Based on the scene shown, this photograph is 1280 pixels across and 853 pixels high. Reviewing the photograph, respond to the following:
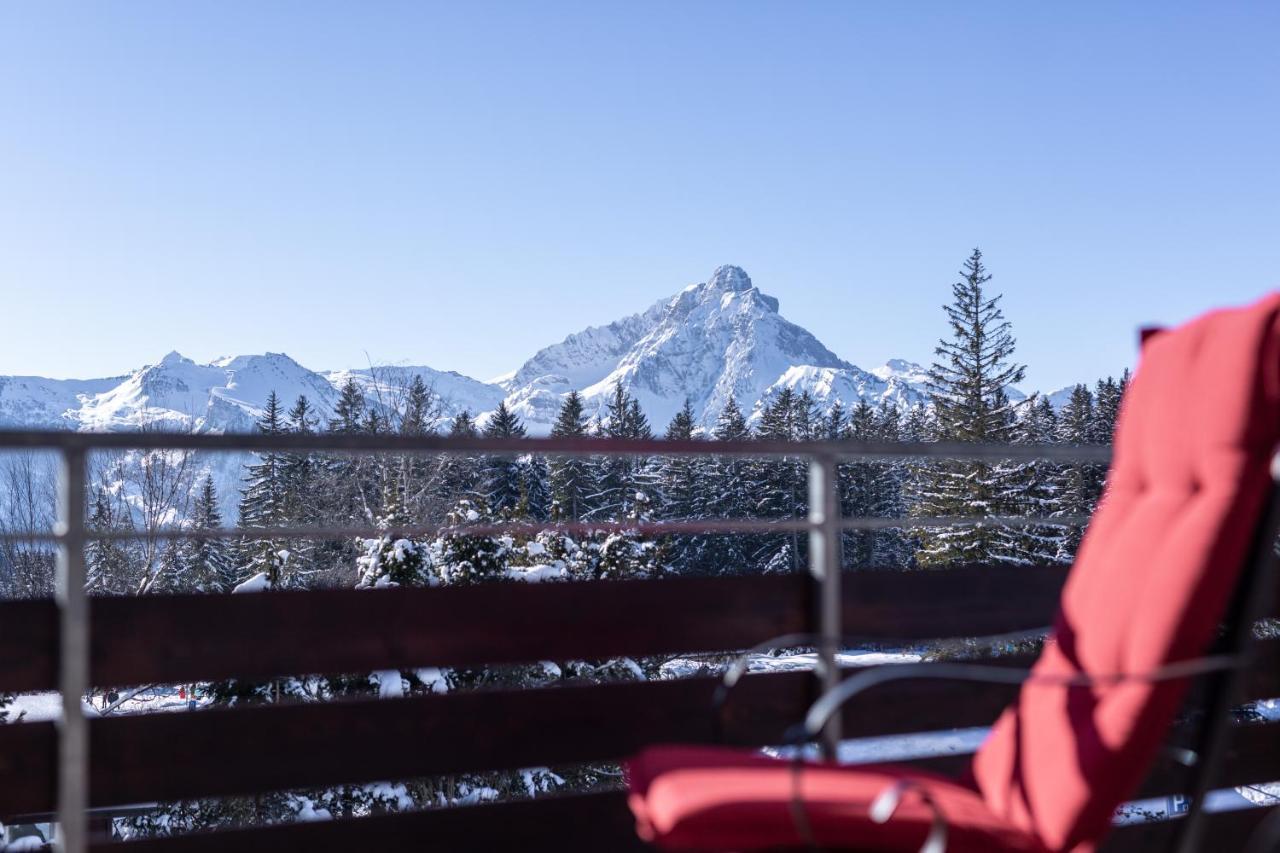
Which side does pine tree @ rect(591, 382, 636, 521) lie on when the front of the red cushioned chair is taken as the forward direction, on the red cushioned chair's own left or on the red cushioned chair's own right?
on the red cushioned chair's own right

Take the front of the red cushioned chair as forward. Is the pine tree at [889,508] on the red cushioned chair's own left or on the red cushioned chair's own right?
on the red cushioned chair's own right

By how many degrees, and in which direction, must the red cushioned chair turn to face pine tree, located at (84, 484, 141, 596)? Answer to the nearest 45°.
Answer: approximately 45° to its right

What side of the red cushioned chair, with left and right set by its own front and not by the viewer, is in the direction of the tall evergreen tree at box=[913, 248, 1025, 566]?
right

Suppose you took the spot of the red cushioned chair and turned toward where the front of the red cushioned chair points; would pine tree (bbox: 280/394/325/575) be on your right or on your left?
on your right

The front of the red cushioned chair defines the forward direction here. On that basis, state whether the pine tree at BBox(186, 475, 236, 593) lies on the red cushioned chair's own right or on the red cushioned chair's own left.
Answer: on the red cushioned chair's own right

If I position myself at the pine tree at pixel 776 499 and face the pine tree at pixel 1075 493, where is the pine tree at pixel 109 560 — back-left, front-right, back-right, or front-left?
back-right

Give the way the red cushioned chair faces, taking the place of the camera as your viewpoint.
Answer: facing to the left of the viewer

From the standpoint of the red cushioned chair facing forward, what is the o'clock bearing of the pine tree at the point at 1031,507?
The pine tree is roughly at 3 o'clock from the red cushioned chair.

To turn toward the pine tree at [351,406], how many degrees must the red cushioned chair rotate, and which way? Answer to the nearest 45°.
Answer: approximately 45° to its right

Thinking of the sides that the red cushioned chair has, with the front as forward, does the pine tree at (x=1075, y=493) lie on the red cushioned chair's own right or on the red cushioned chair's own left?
on the red cushioned chair's own right
